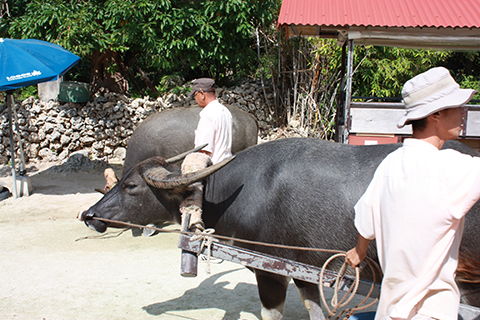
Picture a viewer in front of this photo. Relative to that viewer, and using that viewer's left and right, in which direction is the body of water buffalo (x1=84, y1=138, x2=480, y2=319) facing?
facing to the left of the viewer

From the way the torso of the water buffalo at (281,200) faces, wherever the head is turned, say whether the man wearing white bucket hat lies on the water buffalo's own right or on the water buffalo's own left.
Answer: on the water buffalo's own left

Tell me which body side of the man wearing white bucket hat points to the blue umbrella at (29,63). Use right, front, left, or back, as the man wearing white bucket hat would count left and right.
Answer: left

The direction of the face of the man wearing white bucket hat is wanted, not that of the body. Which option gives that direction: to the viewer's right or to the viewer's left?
to the viewer's right

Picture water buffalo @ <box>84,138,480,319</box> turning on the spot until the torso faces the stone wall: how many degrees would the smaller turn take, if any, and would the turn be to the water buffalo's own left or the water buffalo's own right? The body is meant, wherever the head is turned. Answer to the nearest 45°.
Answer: approximately 45° to the water buffalo's own right
